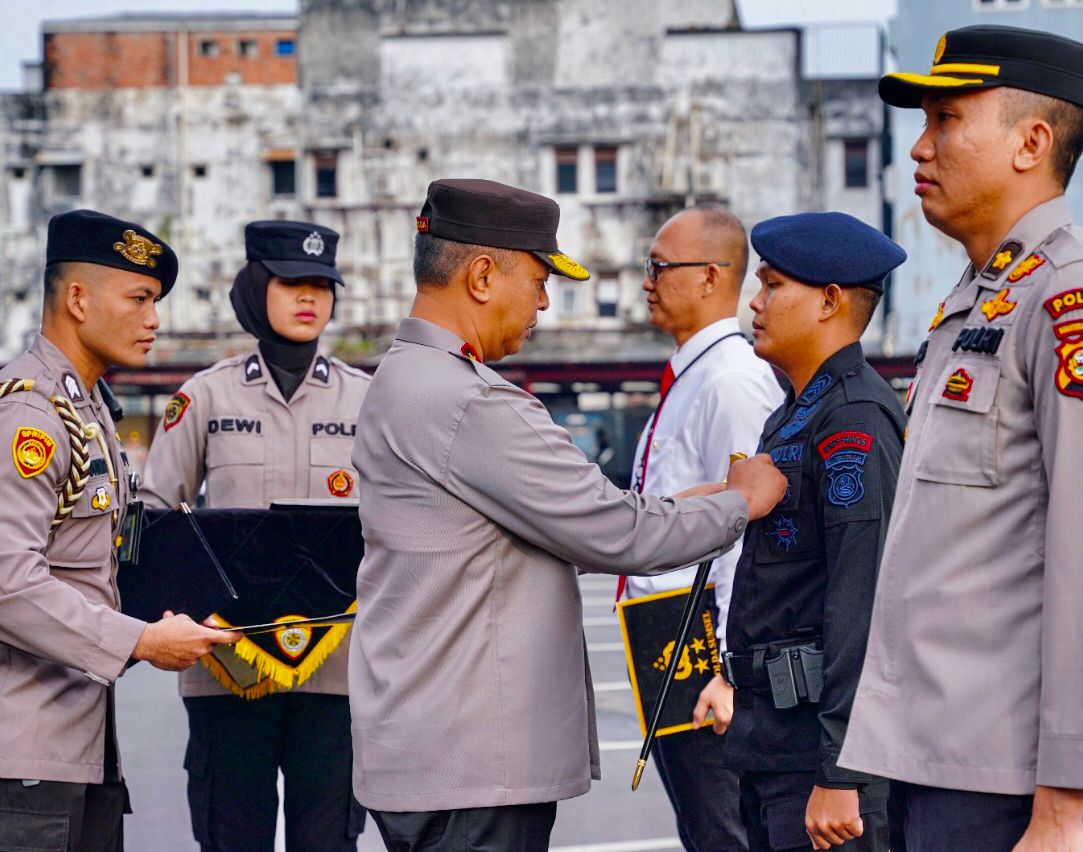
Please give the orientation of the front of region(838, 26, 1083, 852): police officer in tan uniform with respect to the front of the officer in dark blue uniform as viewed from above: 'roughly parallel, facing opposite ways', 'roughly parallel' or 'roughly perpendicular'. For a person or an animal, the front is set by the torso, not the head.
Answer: roughly parallel

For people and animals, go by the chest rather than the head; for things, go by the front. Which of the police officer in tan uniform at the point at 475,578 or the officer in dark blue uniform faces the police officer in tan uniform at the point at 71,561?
the officer in dark blue uniform

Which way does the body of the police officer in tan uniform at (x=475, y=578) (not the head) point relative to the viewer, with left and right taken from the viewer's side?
facing to the right of the viewer

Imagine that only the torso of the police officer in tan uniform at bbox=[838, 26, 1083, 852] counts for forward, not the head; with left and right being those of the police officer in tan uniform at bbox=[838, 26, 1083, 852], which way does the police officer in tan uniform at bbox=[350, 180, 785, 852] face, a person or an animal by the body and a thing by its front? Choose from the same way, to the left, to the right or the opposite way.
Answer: the opposite way

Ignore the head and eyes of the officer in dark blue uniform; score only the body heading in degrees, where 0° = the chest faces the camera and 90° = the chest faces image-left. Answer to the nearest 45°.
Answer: approximately 90°

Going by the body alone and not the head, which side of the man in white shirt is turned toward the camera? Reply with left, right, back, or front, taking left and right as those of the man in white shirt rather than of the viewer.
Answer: left

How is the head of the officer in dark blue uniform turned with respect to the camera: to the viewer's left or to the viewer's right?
to the viewer's left

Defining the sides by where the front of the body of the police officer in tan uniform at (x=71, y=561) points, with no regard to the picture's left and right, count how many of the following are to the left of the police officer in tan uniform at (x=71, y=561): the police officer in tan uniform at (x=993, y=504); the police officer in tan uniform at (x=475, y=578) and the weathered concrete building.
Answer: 1

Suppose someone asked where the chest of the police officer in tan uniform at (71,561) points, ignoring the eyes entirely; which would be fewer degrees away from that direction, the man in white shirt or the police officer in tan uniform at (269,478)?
the man in white shirt

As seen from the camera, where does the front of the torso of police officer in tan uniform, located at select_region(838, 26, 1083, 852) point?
to the viewer's left

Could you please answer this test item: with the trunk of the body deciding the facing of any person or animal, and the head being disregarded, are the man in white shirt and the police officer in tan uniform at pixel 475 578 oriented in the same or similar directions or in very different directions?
very different directions

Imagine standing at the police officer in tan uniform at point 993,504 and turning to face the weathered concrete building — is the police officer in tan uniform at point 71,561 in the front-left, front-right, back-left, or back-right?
front-left

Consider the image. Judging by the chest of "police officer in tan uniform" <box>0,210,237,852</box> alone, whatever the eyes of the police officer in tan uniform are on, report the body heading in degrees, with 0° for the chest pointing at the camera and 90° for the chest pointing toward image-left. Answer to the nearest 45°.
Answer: approximately 270°

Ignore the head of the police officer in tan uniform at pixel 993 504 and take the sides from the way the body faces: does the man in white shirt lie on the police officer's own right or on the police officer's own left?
on the police officer's own right

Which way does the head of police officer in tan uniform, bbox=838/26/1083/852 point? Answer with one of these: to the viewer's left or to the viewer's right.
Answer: to the viewer's left
